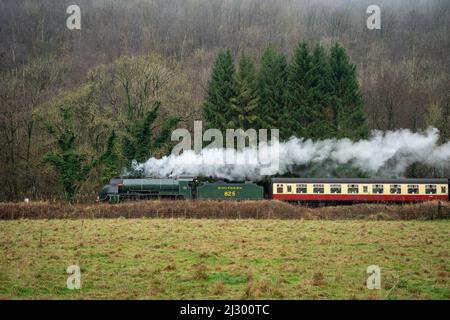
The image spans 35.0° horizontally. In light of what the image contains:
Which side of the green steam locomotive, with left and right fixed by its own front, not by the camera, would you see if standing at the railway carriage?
back

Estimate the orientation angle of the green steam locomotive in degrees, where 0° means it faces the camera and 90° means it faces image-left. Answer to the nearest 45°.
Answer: approximately 90°
